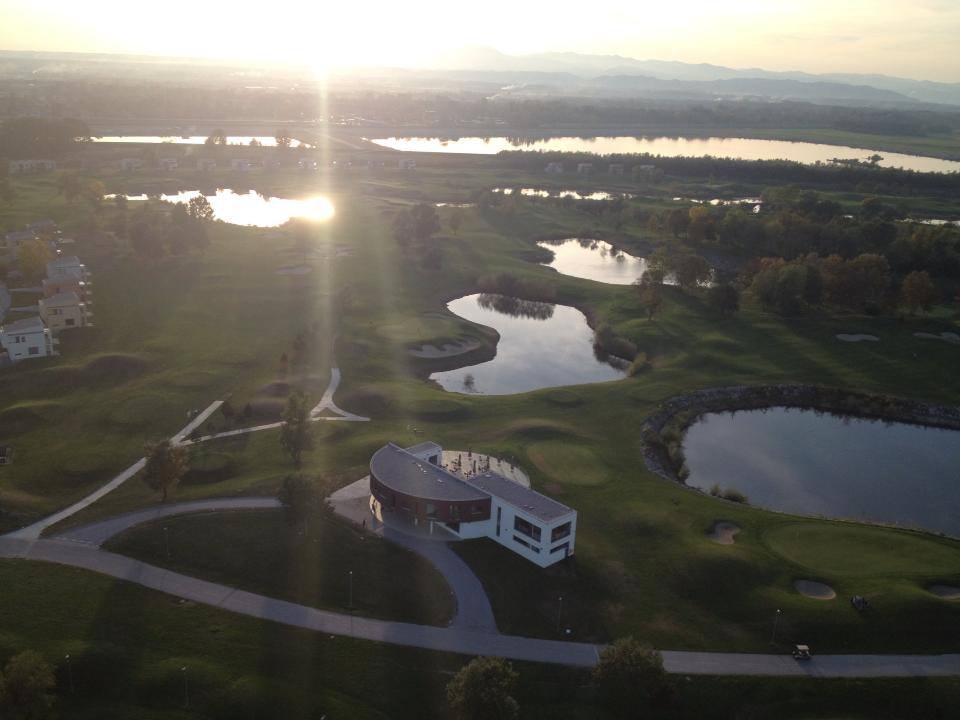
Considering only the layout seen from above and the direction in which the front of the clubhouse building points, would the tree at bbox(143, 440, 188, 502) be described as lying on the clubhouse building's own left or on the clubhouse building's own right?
on the clubhouse building's own right

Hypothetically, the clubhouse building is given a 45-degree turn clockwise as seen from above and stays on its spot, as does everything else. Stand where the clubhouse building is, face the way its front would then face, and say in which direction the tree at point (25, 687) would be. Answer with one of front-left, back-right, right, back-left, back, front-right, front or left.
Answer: front-left

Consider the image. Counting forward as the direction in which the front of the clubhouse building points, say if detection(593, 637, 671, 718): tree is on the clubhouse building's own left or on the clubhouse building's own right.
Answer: on the clubhouse building's own left

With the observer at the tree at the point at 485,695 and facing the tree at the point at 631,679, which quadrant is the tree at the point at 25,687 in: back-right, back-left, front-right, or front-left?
back-left

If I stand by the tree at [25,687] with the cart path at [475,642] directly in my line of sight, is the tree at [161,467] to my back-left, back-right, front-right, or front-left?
front-left

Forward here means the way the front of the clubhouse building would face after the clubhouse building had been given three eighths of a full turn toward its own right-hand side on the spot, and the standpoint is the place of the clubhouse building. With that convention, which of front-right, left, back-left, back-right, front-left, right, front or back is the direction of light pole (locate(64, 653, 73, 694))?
back-left

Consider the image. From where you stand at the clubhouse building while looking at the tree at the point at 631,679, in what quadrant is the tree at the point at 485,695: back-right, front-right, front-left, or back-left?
front-right

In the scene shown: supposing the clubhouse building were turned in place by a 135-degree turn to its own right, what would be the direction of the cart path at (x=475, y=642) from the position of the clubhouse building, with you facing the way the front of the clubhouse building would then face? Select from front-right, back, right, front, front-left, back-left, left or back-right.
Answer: back

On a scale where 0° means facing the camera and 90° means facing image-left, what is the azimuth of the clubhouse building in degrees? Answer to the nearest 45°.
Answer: approximately 45°

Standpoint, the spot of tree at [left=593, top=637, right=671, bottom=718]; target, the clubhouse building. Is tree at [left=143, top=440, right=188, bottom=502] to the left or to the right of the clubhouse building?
left

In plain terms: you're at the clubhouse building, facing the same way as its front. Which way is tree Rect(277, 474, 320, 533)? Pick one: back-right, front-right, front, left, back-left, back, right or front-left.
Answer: front-right
